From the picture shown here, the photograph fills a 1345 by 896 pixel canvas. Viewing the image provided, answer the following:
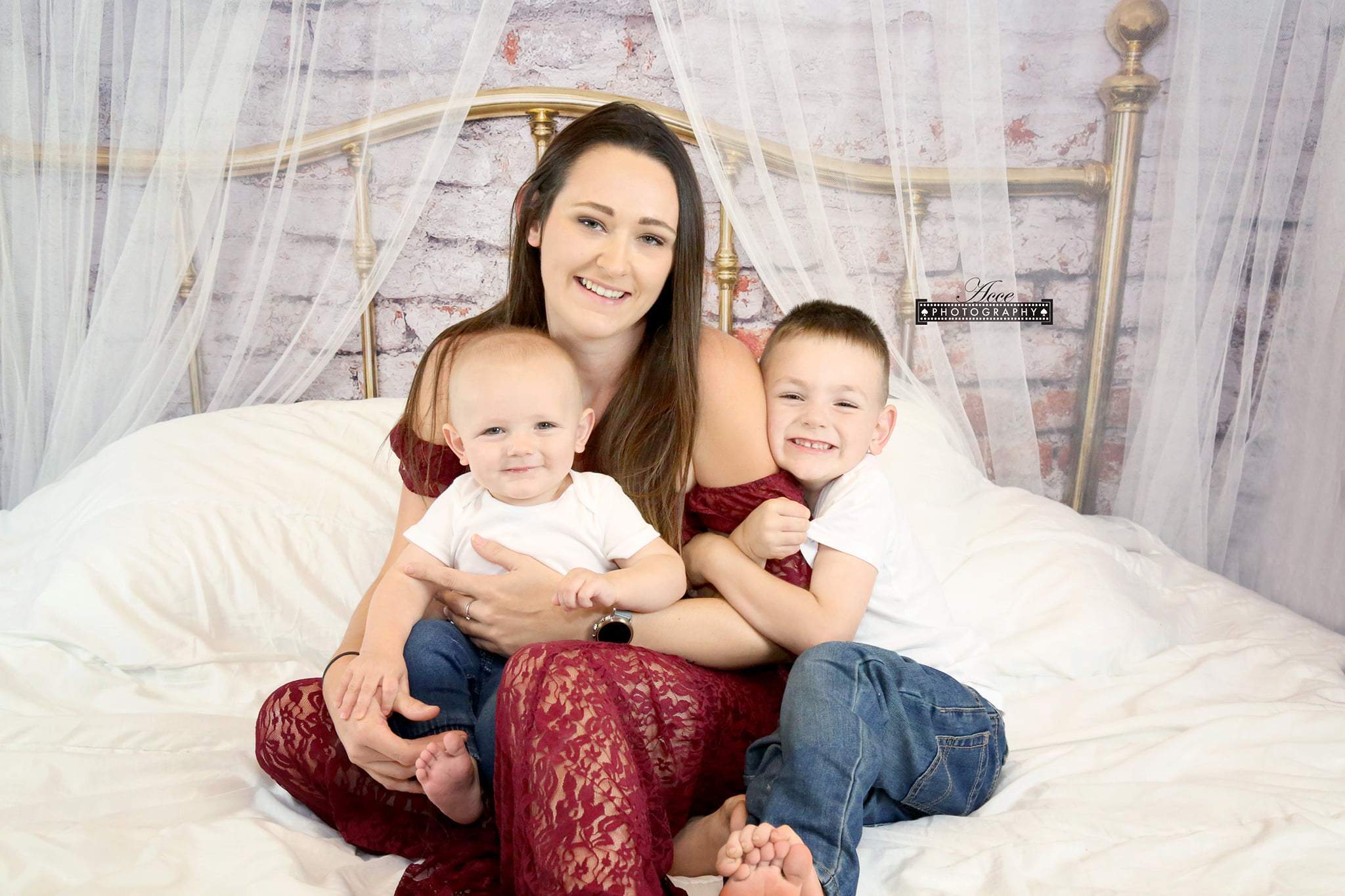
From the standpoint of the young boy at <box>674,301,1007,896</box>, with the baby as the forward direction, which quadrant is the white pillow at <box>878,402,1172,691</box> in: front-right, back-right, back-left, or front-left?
back-right

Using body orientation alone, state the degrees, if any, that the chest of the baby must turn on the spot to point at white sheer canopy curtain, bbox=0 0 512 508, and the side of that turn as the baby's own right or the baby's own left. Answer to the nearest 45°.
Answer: approximately 135° to the baby's own right

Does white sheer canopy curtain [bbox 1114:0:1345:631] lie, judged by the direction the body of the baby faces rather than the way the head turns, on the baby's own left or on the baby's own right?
on the baby's own left

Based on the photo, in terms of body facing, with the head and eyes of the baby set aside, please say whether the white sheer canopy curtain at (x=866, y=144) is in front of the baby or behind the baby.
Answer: behind

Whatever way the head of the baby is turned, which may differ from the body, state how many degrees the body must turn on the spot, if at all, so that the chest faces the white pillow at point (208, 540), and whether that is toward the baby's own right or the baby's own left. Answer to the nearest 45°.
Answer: approximately 135° to the baby's own right

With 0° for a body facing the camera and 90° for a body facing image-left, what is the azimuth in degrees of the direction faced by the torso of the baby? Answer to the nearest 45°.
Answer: approximately 0°
